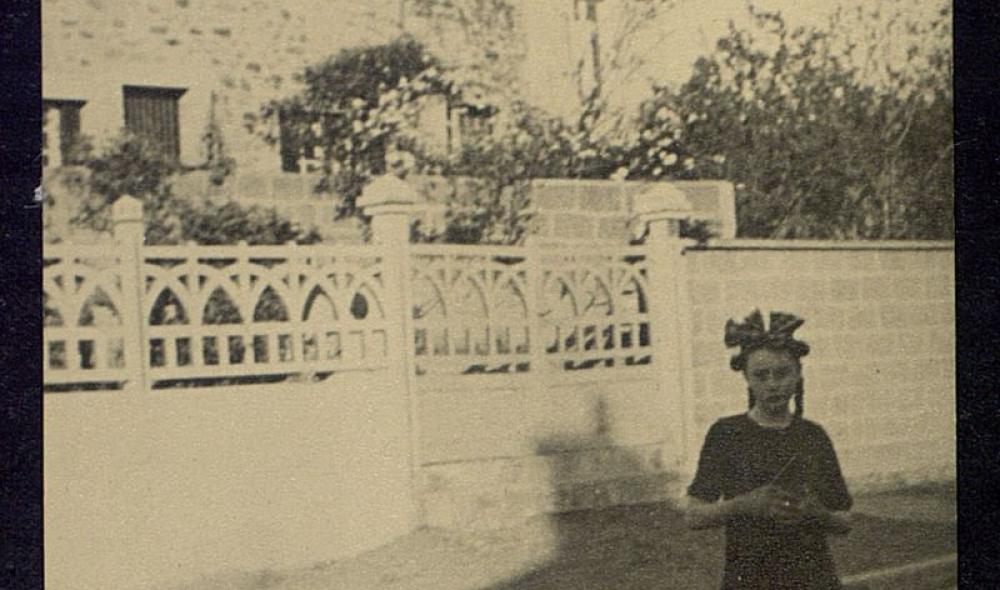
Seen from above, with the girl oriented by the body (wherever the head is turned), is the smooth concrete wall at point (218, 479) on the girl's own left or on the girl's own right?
on the girl's own right

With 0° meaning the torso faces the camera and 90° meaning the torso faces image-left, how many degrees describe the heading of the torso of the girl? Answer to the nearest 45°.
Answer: approximately 0°
